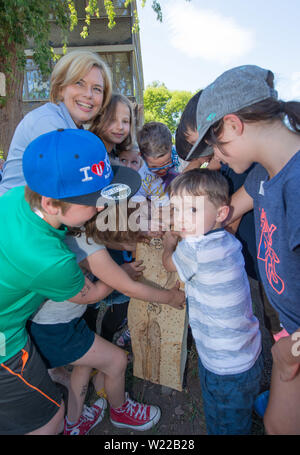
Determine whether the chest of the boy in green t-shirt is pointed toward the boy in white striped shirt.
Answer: yes

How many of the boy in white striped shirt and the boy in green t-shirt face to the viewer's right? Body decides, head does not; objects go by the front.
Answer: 1

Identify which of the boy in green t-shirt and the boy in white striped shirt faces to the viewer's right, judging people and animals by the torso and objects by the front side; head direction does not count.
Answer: the boy in green t-shirt

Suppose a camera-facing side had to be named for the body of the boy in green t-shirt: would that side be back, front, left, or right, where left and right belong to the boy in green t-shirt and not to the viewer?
right

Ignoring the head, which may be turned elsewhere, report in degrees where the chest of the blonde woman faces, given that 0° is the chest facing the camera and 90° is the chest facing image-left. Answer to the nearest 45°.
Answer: approximately 315°
